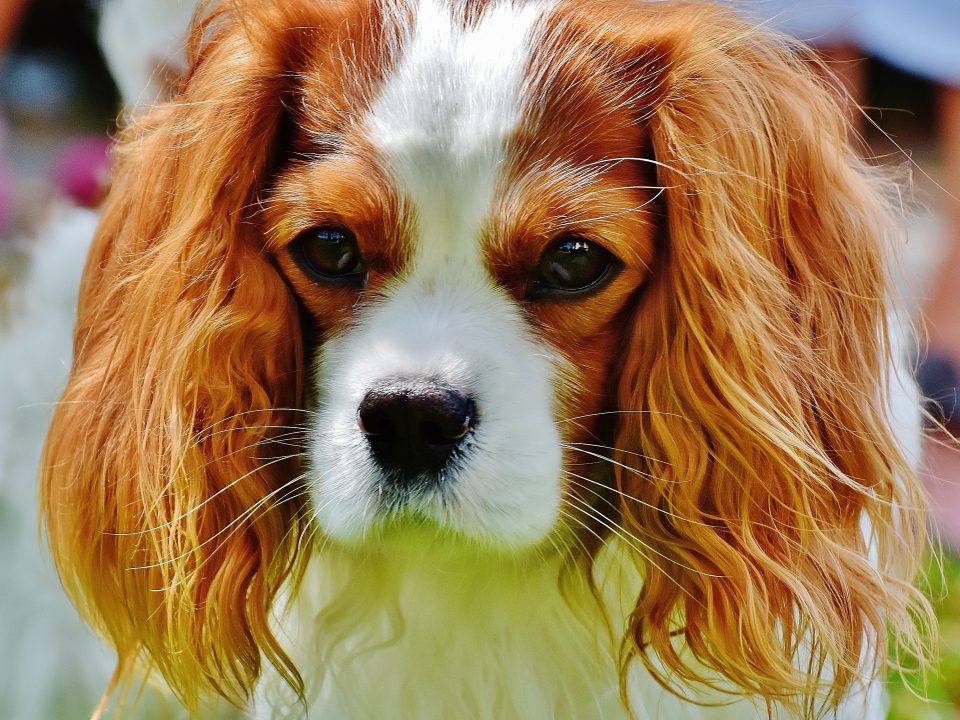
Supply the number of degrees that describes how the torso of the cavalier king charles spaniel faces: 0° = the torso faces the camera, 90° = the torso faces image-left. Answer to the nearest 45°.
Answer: approximately 0°
